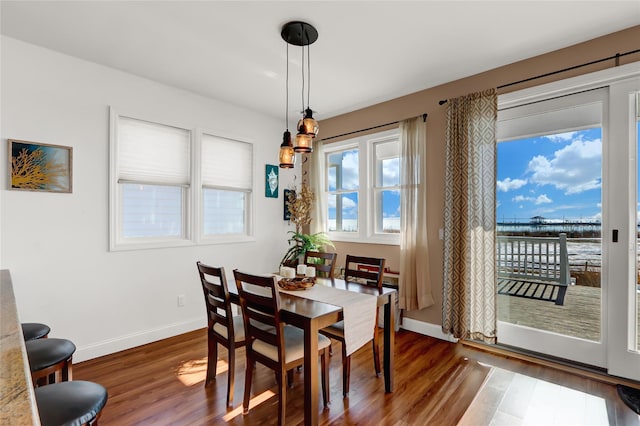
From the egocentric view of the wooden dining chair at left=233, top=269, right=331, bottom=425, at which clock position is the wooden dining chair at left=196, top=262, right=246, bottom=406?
the wooden dining chair at left=196, top=262, right=246, bottom=406 is roughly at 9 o'clock from the wooden dining chair at left=233, top=269, right=331, bottom=425.

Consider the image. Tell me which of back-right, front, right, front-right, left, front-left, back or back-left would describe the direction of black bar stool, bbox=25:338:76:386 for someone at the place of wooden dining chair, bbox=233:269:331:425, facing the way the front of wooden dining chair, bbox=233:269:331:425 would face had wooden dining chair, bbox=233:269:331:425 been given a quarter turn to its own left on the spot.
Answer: front-left

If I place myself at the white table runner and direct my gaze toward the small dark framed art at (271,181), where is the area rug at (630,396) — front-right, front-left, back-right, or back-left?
back-right

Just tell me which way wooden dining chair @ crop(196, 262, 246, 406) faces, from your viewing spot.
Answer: facing away from the viewer and to the right of the viewer

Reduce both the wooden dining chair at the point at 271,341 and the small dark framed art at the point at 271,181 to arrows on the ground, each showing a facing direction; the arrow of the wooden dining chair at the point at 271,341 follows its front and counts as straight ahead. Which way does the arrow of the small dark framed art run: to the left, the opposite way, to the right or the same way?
to the right

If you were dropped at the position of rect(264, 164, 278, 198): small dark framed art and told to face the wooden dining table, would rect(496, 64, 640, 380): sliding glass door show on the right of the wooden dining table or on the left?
left

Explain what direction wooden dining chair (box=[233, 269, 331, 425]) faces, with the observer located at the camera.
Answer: facing away from the viewer and to the right of the viewer

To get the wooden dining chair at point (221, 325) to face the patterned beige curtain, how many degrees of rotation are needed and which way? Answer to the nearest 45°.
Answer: approximately 45° to its right

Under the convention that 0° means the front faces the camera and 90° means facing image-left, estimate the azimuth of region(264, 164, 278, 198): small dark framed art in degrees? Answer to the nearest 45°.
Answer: approximately 315°

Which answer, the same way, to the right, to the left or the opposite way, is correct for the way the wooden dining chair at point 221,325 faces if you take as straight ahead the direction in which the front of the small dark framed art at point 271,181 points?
to the left

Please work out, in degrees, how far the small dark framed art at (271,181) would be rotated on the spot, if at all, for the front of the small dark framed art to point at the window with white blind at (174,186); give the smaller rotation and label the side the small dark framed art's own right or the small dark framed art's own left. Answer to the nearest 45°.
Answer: approximately 90° to the small dark framed art's own right
